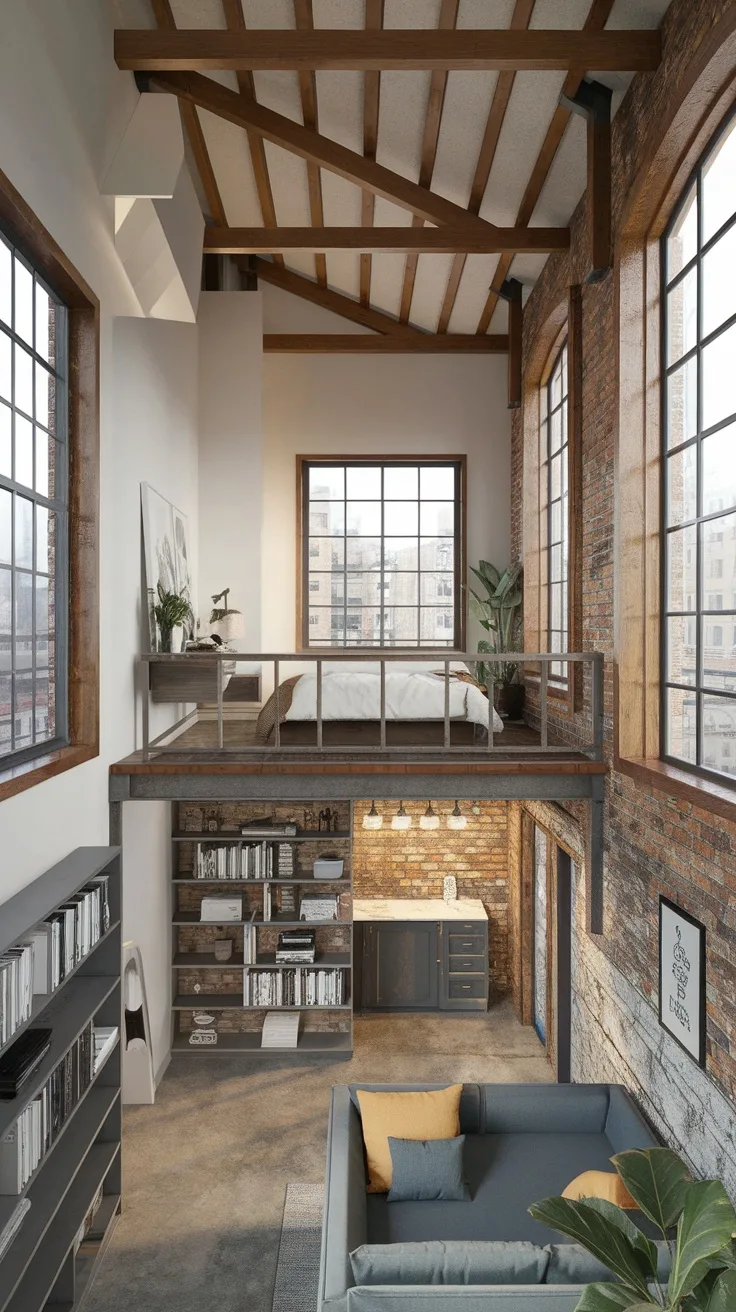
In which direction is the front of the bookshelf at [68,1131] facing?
to the viewer's right

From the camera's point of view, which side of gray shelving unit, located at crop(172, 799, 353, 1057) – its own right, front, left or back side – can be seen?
front

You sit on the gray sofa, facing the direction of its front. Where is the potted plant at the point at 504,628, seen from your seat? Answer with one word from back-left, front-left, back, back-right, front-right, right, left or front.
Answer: back

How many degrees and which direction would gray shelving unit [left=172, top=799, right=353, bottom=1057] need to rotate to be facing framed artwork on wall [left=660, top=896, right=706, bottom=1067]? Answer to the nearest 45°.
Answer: approximately 45° to its left

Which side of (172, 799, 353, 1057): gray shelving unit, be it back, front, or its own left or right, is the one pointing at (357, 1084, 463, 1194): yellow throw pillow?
front

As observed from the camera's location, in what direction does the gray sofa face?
facing the viewer

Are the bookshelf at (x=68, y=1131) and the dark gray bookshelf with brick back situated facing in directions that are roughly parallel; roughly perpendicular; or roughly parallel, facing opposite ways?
roughly perpendicular

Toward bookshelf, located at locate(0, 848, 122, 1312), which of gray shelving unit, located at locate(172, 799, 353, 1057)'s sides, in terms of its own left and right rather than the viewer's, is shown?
front

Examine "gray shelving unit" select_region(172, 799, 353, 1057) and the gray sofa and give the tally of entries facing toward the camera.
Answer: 2
